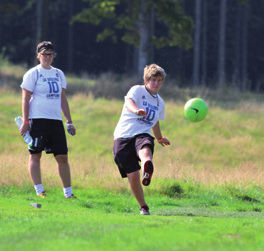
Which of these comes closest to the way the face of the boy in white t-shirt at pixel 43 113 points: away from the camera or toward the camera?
toward the camera

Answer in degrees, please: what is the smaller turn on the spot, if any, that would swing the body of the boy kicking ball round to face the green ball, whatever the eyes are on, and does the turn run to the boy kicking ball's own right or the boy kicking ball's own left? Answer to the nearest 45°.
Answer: approximately 90° to the boy kicking ball's own left

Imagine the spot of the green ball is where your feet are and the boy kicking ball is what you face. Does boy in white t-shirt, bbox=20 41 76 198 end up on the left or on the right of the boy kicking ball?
right

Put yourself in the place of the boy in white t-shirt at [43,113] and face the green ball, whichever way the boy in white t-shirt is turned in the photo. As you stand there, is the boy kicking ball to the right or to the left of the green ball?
right

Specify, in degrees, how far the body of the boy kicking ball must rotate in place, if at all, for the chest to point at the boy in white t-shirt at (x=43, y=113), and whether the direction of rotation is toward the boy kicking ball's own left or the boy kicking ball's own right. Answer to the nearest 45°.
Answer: approximately 180°

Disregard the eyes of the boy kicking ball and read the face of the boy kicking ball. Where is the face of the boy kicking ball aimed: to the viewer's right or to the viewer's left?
to the viewer's right

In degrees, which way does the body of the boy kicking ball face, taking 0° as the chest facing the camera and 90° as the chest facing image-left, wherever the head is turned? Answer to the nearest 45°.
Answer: approximately 315°
